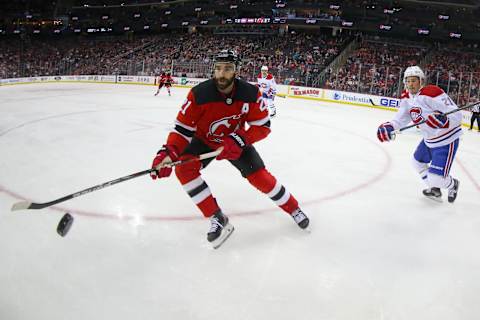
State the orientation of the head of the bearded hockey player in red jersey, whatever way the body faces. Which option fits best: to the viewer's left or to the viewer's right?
to the viewer's left

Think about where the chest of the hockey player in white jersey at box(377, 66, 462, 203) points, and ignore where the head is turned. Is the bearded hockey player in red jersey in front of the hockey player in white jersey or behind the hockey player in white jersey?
in front

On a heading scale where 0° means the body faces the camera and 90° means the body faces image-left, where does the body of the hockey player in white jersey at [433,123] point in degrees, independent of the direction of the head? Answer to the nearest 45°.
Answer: approximately 45°

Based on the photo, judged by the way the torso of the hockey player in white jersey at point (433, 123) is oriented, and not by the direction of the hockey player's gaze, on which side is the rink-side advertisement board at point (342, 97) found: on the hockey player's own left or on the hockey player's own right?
on the hockey player's own right

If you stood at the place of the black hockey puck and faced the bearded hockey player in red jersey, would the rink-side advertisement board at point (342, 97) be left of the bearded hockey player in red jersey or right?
left

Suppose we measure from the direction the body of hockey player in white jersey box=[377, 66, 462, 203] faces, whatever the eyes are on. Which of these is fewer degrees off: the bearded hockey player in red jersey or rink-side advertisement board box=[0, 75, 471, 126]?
the bearded hockey player in red jersey

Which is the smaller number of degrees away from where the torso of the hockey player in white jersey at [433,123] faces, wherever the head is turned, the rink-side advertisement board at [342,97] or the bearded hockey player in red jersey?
the bearded hockey player in red jersey
